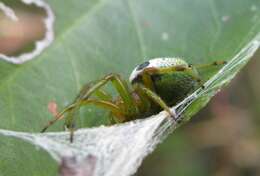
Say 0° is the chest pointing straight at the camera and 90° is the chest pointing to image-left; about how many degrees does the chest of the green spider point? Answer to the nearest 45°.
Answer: approximately 90°
